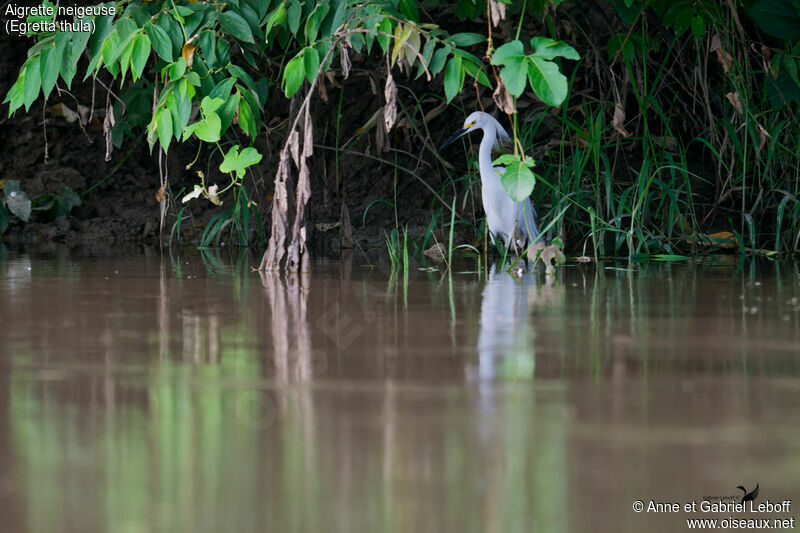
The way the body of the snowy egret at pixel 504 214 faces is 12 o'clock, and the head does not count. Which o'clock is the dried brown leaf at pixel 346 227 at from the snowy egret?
The dried brown leaf is roughly at 1 o'clock from the snowy egret.

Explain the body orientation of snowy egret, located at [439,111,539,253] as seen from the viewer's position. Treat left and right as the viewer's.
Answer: facing to the left of the viewer

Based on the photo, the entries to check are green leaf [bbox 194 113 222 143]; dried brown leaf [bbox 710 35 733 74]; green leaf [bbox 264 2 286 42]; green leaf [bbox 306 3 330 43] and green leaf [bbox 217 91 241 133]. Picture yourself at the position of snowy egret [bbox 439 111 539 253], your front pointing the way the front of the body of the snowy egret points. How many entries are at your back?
1

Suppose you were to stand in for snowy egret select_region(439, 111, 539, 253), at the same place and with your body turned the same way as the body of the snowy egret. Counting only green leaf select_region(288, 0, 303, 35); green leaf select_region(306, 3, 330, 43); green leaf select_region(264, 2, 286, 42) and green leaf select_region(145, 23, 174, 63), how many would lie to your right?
0

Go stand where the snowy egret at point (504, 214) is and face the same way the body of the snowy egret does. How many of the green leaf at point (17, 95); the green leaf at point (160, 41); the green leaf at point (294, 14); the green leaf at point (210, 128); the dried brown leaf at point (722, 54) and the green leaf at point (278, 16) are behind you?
1

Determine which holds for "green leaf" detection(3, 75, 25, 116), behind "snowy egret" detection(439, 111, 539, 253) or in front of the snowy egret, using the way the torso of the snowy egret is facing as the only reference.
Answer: in front

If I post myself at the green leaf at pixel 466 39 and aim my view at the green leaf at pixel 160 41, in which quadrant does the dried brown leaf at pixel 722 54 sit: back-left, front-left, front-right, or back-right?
back-right

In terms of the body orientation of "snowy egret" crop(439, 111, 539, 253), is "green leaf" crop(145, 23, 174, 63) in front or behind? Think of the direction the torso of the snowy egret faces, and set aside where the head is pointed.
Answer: in front

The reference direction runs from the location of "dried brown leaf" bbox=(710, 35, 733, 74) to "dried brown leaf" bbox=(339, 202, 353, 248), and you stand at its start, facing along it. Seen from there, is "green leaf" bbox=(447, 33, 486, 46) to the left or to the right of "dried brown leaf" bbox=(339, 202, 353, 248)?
left

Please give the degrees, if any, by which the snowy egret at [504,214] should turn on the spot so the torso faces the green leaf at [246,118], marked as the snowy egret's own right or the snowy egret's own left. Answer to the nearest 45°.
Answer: approximately 45° to the snowy egret's own left

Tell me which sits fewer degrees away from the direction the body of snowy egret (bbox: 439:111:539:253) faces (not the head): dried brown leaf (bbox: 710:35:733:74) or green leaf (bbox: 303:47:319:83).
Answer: the green leaf

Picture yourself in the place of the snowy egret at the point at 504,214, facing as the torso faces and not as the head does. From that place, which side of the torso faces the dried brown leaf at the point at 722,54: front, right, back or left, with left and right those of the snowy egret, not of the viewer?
back
